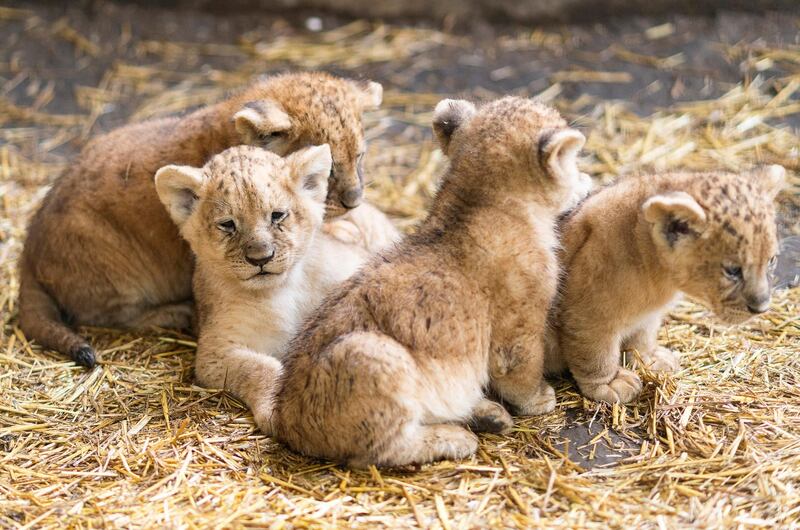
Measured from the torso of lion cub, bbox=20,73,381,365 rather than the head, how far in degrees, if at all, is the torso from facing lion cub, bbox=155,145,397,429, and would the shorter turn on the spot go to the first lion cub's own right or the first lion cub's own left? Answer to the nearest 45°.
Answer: approximately 45° to the first lion cub's own right

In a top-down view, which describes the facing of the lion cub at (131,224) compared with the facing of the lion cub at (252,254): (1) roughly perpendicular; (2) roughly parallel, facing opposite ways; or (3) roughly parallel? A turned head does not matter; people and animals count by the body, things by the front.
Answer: roughly perpendicular

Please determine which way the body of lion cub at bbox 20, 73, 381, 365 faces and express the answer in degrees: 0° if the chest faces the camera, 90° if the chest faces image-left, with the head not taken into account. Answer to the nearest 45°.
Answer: approximately 270°

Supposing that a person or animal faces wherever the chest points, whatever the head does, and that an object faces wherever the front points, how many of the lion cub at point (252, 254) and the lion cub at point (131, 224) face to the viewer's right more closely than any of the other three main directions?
1

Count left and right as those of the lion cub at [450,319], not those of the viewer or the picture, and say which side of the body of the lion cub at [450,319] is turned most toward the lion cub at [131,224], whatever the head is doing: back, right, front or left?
left

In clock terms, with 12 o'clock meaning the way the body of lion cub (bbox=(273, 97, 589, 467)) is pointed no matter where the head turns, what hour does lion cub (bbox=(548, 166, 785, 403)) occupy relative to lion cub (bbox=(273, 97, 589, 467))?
lion cub (bbox=(548, 166, 785, 403)) is roughly at 1 o'clock from lion cub (bbox=(273, 97, 589, 467)).

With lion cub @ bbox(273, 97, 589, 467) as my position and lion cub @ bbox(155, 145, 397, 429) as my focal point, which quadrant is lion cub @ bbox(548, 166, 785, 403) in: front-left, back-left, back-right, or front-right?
back-right

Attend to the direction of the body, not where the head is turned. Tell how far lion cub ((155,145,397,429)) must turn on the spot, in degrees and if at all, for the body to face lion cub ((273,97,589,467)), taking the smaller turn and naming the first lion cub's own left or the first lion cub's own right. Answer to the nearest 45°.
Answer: approximately 45° to the first lion cub's own left

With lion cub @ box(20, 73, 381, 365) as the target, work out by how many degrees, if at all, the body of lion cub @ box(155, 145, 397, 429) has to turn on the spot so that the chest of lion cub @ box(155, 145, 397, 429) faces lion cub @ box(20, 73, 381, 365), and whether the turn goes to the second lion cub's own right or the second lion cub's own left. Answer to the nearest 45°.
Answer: approximately 135° to the second lion cub's own right

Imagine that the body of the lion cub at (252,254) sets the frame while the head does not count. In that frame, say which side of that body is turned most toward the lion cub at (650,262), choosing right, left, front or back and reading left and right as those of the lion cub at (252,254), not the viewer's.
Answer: left

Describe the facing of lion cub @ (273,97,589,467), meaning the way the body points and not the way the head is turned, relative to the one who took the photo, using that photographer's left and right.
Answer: facing away from the viewer and to the right of the viewer
